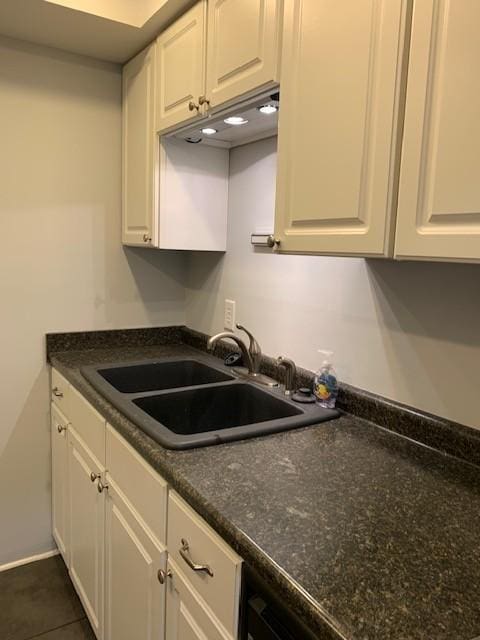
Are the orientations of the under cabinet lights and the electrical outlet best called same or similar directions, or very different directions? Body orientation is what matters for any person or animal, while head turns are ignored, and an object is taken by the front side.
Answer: same or similar directions

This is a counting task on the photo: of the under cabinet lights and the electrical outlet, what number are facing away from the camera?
0

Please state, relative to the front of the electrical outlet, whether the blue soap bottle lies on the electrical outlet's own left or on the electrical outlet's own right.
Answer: on the electrical outlet's own left

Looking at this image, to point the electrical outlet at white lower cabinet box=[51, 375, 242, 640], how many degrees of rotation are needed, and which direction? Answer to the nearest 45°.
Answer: approximately 45° to its left

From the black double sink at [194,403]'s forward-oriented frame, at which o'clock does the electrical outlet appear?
The electrical outlet is roughly at 5 o'clock from the black double sink.

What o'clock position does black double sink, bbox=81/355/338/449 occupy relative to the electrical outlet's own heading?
The black double sink is roughly at 11 o'clock from the electrical outlet.

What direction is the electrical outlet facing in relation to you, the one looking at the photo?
facing the viewer and to the left of the viewer

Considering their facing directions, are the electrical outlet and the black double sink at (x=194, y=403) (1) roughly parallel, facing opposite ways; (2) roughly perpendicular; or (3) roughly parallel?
roughly parallel

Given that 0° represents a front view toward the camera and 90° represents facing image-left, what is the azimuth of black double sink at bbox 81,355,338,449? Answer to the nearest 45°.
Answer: approximately 45°
